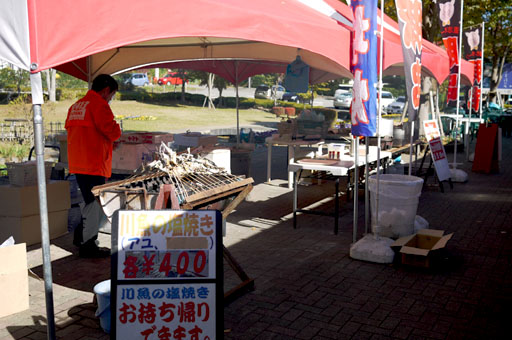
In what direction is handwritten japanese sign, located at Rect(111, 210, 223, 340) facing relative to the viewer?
toward the camera

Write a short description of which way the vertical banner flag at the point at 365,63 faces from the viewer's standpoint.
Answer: facing the viewer

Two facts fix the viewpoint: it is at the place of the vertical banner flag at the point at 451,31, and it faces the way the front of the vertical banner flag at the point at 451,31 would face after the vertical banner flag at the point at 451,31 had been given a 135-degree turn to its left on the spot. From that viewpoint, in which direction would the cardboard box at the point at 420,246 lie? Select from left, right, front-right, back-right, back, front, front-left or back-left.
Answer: back-right

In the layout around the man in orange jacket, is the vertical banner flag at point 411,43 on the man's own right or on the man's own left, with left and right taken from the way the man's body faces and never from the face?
on the man's own right

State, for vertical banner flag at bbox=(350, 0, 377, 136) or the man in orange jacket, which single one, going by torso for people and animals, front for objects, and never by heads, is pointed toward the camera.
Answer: the vertical banner flag

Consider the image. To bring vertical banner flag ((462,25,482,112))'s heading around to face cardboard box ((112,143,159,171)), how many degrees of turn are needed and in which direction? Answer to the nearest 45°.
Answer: approximately 45° to its right

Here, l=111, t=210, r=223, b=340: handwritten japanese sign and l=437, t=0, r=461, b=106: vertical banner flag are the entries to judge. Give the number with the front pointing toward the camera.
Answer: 2

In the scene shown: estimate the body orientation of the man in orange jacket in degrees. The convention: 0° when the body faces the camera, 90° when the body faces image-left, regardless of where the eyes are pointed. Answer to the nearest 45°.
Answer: approximately 225°

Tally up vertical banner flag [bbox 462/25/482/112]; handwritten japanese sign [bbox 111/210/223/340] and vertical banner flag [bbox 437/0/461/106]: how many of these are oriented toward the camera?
3

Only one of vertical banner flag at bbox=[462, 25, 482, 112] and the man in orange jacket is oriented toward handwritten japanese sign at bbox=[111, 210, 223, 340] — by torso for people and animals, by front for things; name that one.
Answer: the vertical banner flag

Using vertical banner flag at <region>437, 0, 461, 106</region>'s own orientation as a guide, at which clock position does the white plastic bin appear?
The white plastic bin is roughly at 12 o'clock from the vertical banner flag.

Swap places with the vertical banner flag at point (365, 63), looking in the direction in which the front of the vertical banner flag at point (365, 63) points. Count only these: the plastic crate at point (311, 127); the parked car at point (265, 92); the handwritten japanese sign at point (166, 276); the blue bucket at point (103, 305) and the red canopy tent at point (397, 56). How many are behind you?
3

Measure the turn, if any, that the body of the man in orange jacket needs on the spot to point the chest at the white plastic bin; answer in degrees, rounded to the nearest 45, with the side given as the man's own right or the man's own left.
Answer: approximately 45° to the man's own right

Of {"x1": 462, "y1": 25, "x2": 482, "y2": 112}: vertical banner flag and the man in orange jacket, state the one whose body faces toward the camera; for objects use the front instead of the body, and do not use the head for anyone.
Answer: the vertical banner flag

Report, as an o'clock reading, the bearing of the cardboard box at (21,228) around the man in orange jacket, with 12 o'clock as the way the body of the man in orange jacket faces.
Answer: The cardboard box is roughly at 9 o'clock from the man in orange jacket.

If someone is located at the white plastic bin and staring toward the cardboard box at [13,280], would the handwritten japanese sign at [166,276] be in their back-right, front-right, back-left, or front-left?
front-left
